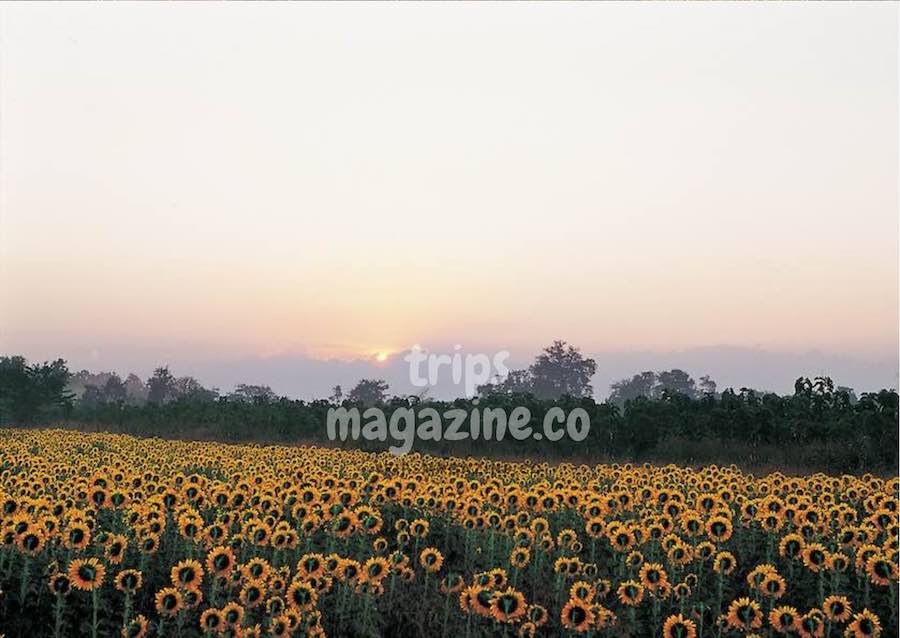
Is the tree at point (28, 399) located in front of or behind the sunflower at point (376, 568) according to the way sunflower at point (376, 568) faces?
behind

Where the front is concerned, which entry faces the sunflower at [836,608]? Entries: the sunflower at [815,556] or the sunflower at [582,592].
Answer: the sunflower at [815,556]

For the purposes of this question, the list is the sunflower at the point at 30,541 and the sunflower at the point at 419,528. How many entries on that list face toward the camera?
2

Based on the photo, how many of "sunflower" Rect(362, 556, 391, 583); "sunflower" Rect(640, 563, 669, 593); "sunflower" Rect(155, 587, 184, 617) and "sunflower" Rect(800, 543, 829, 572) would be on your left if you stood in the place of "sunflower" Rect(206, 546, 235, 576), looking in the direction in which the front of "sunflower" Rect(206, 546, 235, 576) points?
3

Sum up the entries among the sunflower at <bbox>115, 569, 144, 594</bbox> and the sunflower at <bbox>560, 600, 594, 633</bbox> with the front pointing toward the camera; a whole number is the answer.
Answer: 2

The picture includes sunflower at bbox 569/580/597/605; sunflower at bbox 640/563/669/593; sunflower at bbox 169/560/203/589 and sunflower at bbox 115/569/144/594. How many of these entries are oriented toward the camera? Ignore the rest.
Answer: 4

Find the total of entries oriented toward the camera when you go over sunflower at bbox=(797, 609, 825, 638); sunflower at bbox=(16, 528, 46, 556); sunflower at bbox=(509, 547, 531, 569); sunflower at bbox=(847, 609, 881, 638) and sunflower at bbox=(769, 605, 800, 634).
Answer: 5

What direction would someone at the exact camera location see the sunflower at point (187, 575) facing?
facing the viewer

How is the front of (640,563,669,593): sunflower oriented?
toward the camera

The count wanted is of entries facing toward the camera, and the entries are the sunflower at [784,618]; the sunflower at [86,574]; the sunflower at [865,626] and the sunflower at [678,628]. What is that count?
4

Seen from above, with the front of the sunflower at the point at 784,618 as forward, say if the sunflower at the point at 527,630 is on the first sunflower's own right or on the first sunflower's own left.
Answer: on the first sunflower's own right

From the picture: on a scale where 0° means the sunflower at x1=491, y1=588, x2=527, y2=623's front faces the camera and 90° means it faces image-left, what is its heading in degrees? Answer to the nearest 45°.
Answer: approximately 0°
